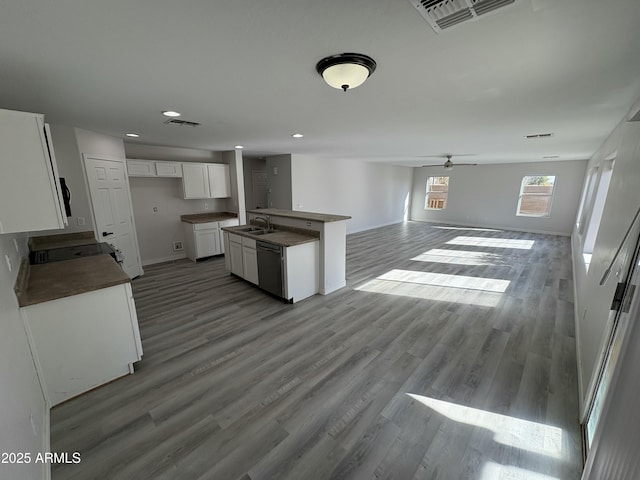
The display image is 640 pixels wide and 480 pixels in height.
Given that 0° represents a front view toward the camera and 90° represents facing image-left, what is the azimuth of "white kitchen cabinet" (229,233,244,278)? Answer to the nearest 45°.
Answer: approximately 45°

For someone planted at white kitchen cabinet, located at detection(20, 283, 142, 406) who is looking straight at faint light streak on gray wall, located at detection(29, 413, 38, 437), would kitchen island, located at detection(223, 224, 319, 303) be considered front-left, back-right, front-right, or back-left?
back-left

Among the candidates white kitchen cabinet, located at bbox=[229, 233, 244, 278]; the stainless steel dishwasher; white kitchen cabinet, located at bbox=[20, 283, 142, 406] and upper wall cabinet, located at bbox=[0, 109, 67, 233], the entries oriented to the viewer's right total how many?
2

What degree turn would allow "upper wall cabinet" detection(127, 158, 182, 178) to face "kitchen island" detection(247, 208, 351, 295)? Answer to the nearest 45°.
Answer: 0° — it already faces it

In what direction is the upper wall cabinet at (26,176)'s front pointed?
to the viewer's right

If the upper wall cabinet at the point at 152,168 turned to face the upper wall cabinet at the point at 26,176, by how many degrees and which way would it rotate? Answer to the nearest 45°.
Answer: approximately 45° to its right

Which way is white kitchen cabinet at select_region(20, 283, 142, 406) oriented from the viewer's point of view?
to the viewer's right

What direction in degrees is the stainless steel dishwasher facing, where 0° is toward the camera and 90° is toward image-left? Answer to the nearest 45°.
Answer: approximately 45°

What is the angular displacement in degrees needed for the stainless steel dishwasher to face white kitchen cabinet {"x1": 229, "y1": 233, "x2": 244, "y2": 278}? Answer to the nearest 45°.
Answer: approximately 90° to its right
